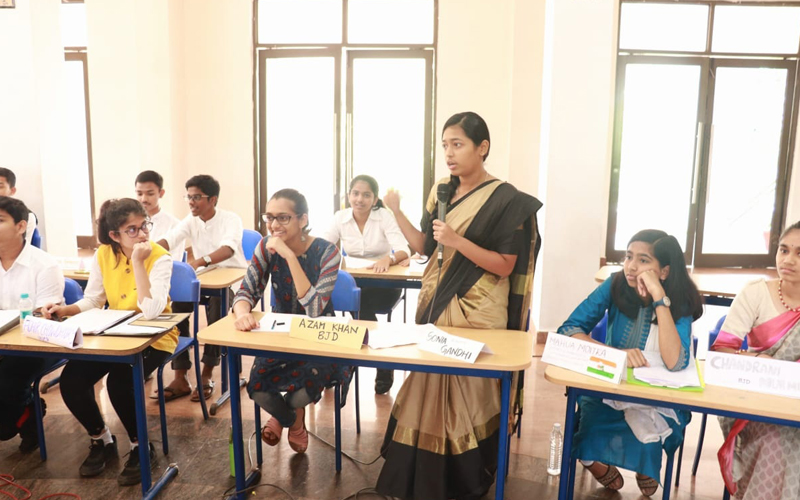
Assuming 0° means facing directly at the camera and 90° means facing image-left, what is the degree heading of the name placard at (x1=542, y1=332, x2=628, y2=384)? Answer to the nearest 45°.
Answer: approximately 0°

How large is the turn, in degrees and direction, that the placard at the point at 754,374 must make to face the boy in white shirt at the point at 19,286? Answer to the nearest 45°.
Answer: approximately 90° to its right
